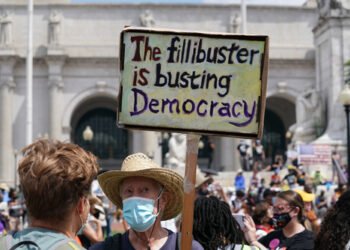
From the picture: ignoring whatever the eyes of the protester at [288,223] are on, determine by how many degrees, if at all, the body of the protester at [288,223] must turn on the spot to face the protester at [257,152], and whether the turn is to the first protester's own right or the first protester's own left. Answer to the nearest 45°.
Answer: approximately 135° to the first protester's own right

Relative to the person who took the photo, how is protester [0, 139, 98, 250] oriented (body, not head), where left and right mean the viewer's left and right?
facing away from the viewer and to the right of the viewer

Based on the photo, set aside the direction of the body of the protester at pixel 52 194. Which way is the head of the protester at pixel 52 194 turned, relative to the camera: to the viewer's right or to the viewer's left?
to the viewer's right

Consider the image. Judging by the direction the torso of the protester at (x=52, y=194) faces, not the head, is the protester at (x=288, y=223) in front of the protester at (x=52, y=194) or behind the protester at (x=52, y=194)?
in front

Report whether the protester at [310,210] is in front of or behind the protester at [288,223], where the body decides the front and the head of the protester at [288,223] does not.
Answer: behind

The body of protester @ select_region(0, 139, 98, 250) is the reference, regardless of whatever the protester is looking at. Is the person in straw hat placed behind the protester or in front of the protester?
in front

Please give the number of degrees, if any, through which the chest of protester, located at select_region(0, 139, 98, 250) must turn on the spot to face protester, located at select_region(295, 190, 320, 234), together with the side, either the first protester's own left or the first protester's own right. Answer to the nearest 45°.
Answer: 0° — they already face them

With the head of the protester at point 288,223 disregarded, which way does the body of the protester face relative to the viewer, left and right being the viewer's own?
facing the viewer and to the left of the viewer
